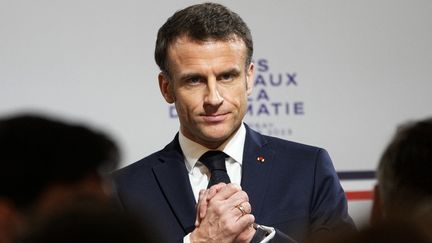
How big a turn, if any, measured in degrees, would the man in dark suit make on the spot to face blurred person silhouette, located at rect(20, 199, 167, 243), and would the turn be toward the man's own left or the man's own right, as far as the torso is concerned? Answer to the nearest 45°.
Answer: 0° — they already face them

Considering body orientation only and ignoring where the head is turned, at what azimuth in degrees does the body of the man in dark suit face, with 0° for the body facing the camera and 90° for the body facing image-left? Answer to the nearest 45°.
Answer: approximately 0°
